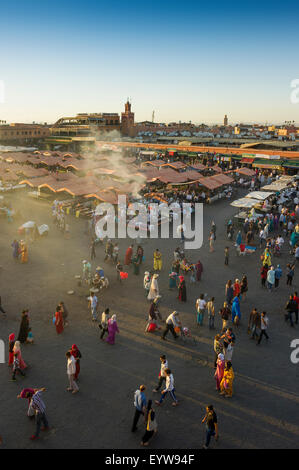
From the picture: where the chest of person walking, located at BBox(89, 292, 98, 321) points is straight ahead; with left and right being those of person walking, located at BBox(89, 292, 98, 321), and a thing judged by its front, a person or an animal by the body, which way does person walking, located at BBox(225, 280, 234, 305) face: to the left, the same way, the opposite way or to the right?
the opposite way

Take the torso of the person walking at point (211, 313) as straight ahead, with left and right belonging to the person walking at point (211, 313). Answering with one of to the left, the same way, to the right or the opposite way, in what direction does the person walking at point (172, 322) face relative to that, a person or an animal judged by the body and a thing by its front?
to the right

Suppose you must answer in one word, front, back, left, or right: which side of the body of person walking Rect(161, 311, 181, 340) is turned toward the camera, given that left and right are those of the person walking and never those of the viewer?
right
